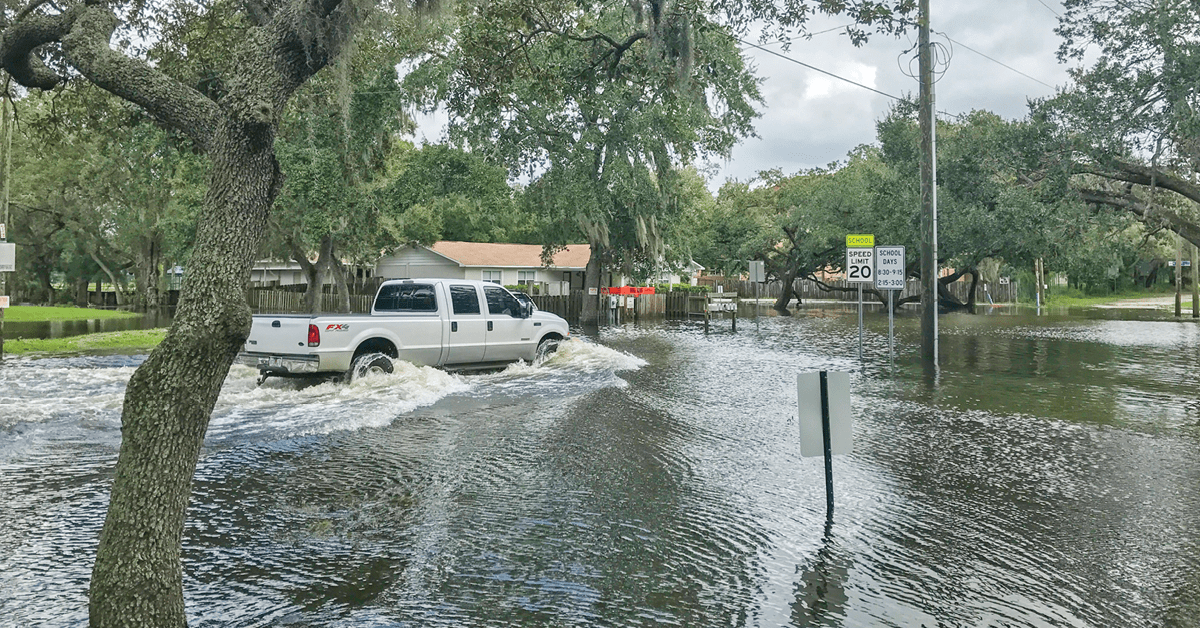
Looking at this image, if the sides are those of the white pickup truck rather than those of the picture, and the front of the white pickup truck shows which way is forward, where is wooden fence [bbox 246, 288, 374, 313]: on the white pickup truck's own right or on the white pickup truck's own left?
on the white pickup truck's own left

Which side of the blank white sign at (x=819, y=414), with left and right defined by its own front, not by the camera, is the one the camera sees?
back

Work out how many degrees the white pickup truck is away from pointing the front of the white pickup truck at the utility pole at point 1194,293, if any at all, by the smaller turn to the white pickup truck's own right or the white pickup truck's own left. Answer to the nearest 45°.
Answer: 0° — it already faces it

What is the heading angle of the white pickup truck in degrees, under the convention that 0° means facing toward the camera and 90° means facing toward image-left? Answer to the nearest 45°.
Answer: approximately 225°

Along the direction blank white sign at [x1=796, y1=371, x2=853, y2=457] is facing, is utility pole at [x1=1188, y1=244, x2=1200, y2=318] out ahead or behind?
ahead

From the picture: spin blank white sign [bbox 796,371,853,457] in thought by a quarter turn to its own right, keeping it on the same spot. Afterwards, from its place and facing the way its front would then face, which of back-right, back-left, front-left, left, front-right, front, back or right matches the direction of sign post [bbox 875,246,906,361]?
left

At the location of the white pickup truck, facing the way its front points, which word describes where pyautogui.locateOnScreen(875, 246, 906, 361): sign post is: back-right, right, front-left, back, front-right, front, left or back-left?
front-right

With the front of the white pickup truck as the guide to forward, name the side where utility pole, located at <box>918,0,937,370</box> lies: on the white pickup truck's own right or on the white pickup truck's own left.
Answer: on the white pickup truck's own right

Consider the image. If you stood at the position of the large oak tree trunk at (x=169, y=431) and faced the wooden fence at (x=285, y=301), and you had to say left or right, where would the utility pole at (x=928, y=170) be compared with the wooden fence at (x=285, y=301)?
right

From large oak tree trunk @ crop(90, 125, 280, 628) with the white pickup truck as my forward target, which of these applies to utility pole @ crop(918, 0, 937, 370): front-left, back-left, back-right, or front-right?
front-right

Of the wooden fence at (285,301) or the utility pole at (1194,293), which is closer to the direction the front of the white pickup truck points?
the utility pole

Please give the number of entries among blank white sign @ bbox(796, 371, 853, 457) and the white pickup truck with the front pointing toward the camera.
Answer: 0

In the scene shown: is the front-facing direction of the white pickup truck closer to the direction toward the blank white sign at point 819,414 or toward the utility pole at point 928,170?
the utility pole
